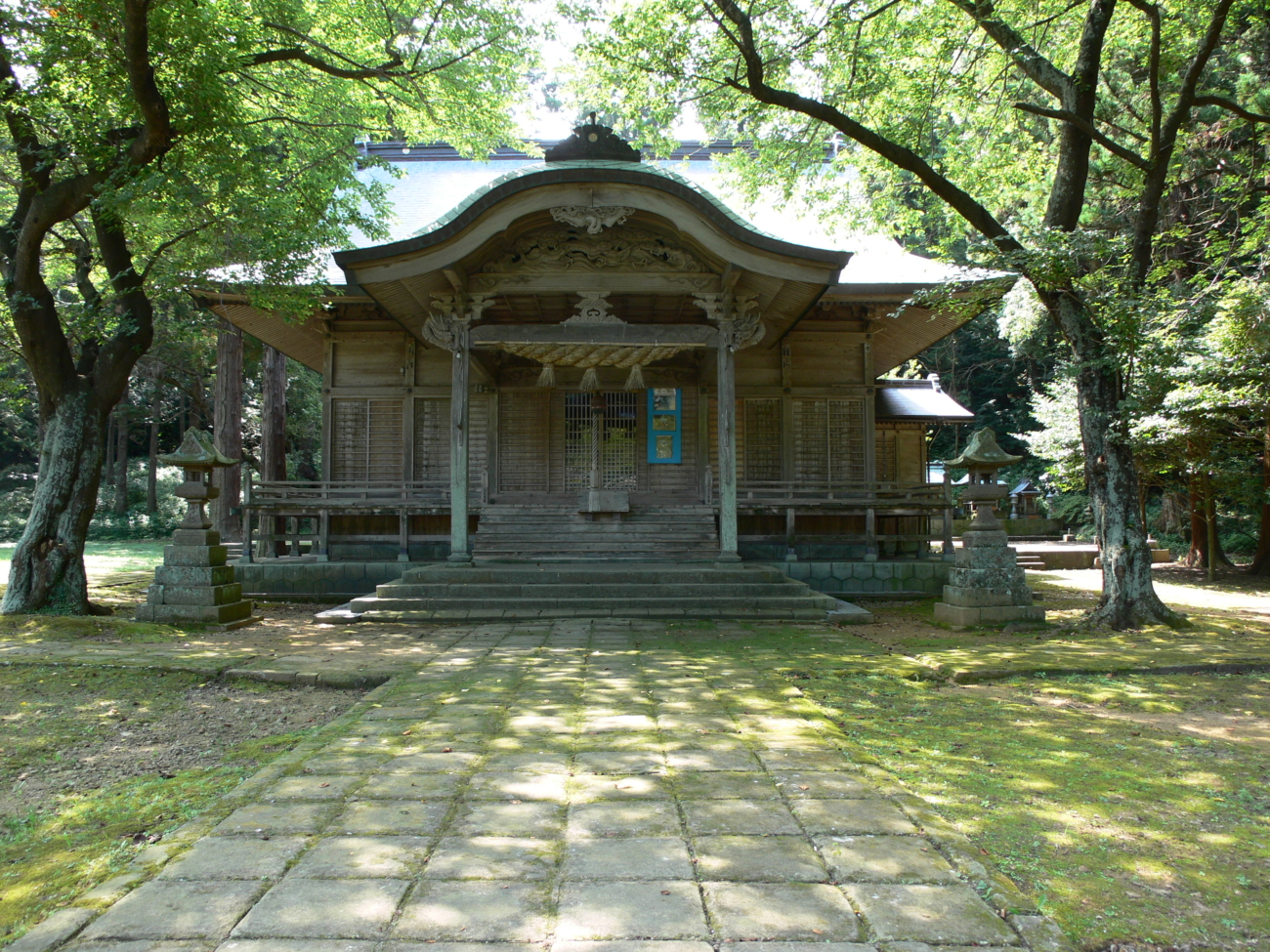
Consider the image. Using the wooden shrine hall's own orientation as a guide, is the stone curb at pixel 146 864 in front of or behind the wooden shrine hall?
in front

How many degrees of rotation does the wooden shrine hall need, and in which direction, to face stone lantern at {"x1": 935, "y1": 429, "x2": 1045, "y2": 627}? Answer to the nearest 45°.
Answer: approximately 45° to its left

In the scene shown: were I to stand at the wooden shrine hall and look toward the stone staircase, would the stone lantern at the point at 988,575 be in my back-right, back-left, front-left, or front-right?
front-left

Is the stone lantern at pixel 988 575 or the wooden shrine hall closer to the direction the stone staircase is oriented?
the stone lantern

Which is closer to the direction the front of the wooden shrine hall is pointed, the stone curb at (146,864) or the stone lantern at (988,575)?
the stone curb

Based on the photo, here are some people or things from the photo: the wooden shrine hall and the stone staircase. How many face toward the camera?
2

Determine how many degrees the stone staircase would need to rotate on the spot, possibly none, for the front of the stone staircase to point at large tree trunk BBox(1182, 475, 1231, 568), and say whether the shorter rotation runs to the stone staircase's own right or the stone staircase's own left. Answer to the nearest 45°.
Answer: approximately 135° to the stone staircase's own left

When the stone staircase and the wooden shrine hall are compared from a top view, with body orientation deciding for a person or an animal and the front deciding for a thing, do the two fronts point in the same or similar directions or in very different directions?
same or similar directions

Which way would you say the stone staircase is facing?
toward the camera

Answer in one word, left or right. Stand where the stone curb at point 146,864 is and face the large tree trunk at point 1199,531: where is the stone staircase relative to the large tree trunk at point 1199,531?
left

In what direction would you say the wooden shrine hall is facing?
toward the camera

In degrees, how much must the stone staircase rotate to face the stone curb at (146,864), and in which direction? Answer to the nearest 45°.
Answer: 0° — it already faces it

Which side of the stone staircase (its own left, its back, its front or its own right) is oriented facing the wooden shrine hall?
back

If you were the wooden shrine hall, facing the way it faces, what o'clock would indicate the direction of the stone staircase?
The stone staircase is roughly at 12 o'clock from the wooden shrine hall.

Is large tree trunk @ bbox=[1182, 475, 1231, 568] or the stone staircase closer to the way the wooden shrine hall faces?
the stone staircase
